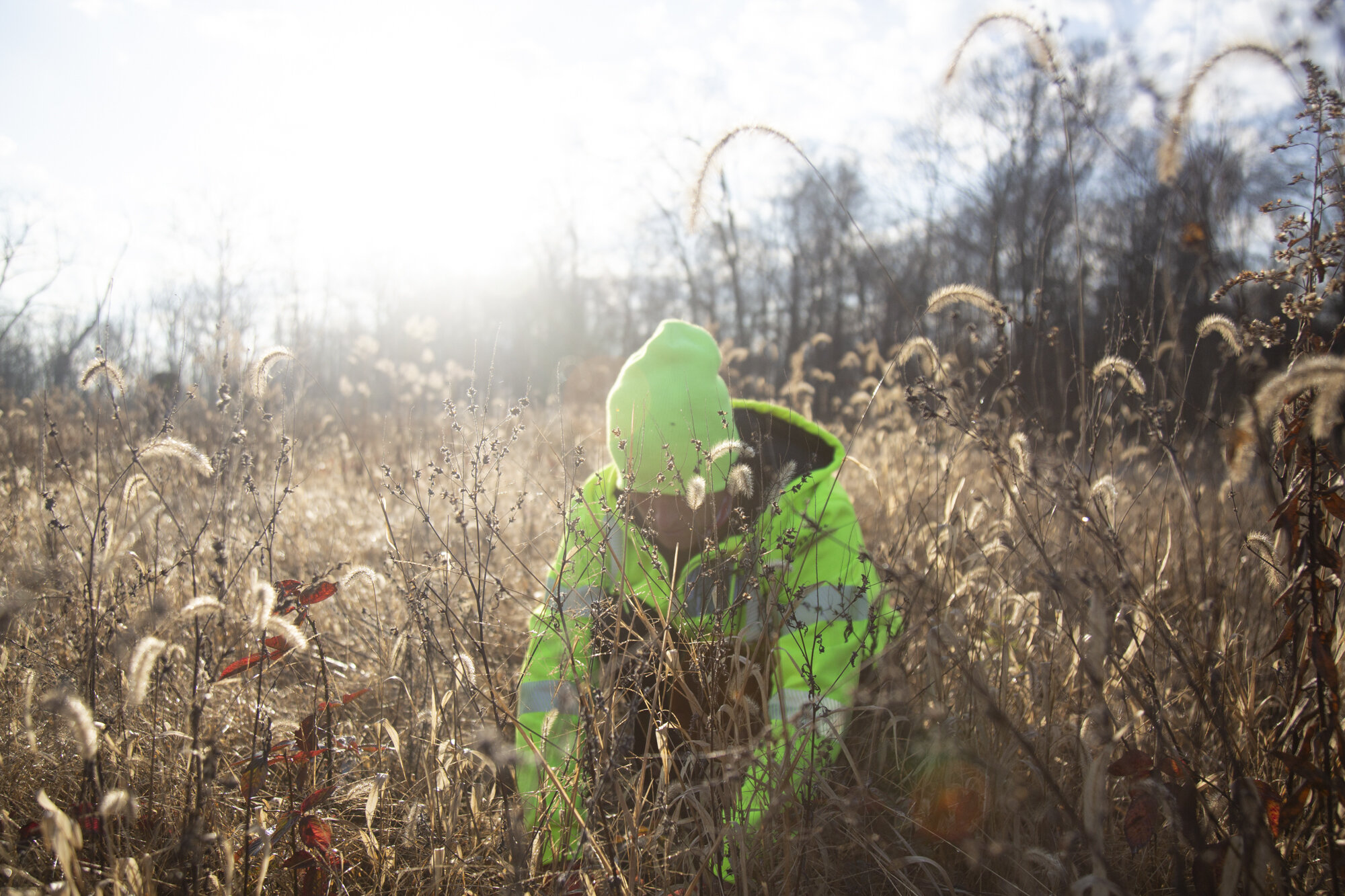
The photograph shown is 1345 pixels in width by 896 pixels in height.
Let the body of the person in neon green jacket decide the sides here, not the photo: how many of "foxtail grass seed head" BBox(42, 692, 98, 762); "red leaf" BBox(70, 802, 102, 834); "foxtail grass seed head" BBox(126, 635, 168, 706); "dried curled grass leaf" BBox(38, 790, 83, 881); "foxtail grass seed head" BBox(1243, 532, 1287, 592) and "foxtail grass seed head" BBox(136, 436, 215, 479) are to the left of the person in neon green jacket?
1

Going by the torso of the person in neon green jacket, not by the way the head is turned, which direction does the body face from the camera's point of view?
toward the camera

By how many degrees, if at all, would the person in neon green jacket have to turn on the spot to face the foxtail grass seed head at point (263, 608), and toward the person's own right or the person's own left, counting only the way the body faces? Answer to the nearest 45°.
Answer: approximately 45° to the person's own right

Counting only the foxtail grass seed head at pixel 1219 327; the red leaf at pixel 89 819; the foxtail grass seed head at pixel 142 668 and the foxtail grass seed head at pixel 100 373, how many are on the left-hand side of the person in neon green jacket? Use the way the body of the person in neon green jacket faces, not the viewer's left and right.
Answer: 1

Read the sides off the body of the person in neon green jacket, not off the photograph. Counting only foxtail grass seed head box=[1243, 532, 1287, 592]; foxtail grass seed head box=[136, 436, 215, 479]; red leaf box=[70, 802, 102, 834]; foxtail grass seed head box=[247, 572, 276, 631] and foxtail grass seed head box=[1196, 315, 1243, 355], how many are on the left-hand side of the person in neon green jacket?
2

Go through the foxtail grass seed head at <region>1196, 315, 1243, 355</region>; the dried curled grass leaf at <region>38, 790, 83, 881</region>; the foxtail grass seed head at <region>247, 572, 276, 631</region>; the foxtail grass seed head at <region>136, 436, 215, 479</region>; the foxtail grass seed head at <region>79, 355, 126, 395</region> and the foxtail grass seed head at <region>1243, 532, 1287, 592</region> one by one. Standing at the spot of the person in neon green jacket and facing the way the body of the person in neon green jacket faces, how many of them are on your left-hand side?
2

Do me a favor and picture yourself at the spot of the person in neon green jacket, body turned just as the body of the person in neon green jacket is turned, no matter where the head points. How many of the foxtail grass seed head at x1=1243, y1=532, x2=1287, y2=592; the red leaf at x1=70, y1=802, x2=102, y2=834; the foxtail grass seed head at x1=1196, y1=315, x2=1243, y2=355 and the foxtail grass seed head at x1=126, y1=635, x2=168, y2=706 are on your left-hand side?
2

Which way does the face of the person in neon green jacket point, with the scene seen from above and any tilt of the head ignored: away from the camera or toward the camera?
toward the camera
